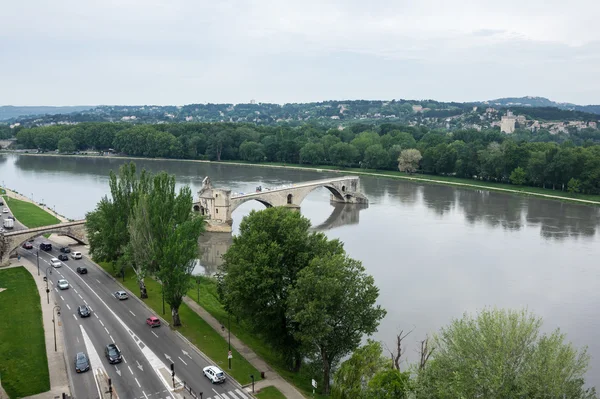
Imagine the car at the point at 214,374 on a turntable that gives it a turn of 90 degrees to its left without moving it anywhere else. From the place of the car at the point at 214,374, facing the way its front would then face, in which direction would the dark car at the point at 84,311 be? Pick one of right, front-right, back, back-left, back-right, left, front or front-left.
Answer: right

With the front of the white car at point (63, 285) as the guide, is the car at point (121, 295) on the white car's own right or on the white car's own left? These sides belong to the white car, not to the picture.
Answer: on the white car's own left

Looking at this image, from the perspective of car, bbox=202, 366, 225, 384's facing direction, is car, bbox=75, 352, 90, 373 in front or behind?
in front

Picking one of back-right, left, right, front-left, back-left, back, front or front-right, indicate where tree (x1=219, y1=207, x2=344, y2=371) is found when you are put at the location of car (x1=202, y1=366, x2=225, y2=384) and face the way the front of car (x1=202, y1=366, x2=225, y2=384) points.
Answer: right

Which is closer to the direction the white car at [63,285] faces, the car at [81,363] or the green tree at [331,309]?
the car

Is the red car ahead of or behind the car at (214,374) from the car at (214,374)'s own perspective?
ahead

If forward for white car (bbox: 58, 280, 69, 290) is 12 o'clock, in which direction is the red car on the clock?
The red car is roughly at 11 o'clock from the white car.

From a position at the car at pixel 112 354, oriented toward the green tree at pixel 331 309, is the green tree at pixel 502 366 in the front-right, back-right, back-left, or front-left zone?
front-right

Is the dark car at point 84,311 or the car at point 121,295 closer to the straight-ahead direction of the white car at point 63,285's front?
the dark car

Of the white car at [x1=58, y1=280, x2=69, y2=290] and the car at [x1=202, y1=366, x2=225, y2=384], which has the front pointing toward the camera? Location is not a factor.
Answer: the white car

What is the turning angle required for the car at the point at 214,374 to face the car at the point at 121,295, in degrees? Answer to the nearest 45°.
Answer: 0° — it already faces it

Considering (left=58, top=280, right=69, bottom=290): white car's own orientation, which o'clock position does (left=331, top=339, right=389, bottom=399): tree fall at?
The tree is roughly at 11 o'clock from the white car.

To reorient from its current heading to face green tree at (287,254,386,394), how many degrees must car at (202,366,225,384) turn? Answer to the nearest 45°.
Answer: approximately 135° to its right

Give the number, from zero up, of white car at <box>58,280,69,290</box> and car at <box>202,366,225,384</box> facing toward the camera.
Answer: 1

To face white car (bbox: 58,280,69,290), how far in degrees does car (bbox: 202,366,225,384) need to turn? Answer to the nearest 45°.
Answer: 0° — it already faces it

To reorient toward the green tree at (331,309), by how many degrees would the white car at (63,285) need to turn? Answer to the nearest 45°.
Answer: approximately 45° to its left

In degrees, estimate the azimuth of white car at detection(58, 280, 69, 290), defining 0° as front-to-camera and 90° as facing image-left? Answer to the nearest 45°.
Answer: approximately 0°

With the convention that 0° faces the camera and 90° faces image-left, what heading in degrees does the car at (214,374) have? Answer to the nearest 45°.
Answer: approximately 135°
